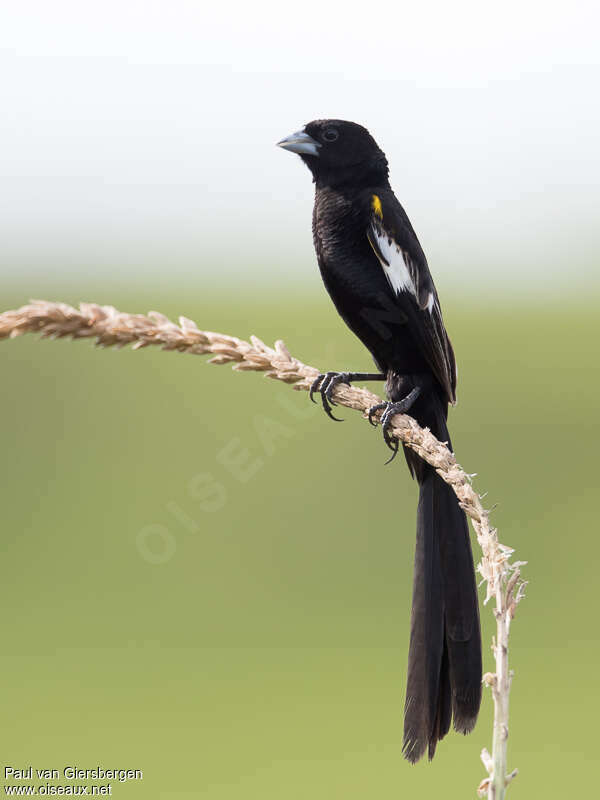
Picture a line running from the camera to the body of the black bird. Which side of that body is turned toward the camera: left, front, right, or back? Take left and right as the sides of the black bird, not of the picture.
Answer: left
